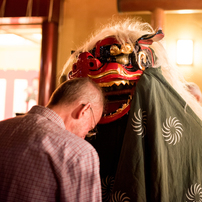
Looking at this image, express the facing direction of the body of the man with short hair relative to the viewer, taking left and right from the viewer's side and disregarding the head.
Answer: facing away from the viewer and to the right of the viewer

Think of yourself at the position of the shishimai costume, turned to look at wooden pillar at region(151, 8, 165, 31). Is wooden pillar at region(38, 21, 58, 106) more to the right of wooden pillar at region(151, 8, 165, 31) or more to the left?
left

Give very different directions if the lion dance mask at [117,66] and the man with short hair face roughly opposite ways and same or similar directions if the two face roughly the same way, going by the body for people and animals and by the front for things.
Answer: very different directions

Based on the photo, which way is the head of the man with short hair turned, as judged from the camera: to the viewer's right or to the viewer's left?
to the viewer's right

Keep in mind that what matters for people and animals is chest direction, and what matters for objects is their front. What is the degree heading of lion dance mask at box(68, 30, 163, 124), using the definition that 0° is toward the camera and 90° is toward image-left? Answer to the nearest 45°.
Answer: approximately 45°
